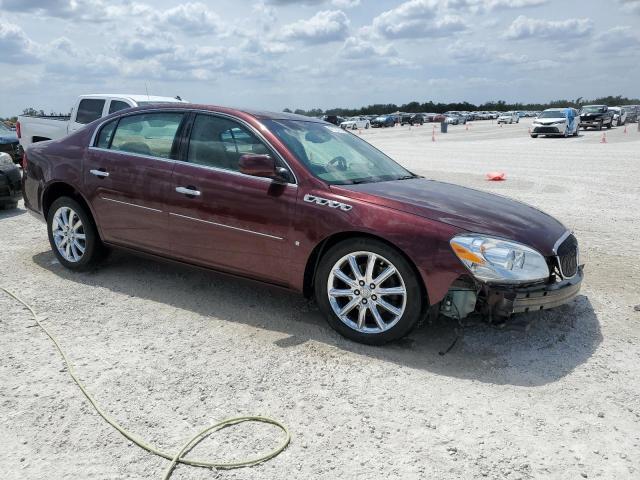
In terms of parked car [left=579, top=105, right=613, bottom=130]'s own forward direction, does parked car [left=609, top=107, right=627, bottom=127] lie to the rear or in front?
to the rear

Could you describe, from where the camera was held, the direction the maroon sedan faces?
facing the viewer and to the right of the viewer

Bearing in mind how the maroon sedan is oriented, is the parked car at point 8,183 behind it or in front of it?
behind

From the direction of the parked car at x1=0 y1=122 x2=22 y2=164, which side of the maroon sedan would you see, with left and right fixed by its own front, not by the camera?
back

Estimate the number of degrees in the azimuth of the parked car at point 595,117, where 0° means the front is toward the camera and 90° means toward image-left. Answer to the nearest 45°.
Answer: approximately 45°

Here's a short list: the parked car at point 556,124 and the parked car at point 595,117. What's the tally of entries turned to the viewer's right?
0

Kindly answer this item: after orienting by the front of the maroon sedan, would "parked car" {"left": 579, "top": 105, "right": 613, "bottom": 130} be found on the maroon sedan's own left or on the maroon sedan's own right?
on the maroon sedan's own left

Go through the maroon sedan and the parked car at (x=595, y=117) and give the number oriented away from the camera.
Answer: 0
